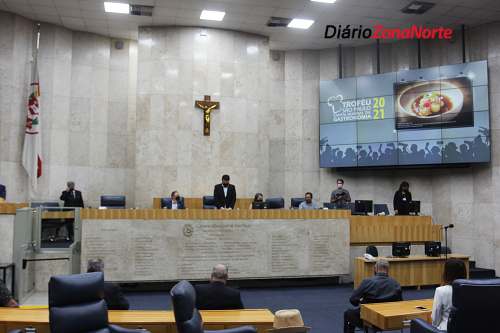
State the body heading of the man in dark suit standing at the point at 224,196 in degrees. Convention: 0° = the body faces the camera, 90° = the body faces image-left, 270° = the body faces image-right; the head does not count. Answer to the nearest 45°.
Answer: approximately 0°

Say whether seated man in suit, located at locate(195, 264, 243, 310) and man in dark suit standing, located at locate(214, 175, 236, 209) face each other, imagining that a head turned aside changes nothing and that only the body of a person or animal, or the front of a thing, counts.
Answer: yes

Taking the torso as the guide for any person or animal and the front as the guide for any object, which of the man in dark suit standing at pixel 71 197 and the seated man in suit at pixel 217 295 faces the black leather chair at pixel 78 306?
the man in dark suit standing

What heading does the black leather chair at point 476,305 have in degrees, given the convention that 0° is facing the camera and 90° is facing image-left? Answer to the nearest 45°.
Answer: approximately 135°

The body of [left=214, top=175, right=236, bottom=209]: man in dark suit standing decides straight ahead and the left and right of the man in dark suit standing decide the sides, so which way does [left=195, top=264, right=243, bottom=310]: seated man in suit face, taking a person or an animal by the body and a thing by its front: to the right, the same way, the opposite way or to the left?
the opposite way
